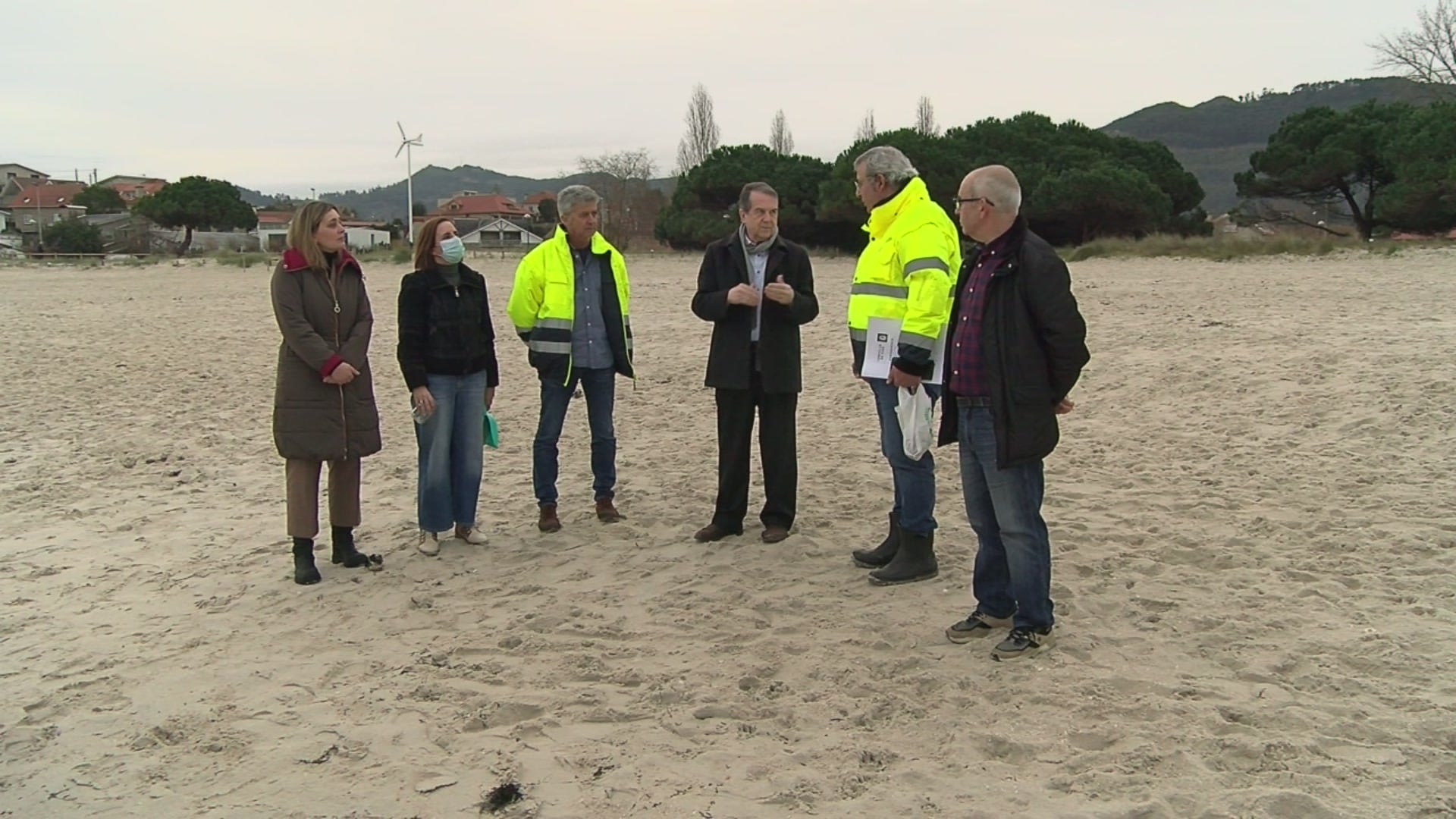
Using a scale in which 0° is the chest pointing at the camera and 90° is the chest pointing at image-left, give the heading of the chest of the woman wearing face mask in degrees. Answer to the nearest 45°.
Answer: approximately 315°

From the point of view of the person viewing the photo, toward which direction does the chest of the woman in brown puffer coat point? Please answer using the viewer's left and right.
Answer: facing the viewer and to the right of the viewer

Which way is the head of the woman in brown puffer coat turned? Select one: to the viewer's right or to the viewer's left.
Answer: to the viewer's right

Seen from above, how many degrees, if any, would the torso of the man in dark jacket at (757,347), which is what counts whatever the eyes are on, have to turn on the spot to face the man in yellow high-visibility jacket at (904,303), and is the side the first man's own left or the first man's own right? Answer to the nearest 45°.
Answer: approximately 45° to the first man's own left

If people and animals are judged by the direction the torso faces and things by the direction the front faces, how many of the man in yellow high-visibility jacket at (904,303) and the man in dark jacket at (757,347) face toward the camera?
1

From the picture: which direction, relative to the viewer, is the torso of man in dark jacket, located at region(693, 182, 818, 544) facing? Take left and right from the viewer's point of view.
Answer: facing the viewer

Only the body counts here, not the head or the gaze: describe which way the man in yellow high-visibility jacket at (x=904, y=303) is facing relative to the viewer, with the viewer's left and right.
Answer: facing to the left of the viewer

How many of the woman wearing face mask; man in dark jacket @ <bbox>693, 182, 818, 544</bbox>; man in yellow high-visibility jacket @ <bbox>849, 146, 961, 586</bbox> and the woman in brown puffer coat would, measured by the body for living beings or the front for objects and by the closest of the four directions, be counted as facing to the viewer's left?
1

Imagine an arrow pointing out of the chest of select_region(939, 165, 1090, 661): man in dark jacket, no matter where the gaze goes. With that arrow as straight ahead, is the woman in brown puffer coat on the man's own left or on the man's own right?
on the man's own right

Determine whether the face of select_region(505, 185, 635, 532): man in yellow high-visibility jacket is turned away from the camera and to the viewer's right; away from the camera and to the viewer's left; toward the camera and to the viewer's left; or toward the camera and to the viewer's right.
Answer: toward the camera and to the viewer's right

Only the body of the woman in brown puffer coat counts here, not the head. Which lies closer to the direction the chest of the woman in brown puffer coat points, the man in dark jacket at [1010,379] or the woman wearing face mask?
the man in dark jacket

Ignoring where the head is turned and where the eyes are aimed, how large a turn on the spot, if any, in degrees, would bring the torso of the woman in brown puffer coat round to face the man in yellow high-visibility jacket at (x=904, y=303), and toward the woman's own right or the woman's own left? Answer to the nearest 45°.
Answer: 0° — they already face them

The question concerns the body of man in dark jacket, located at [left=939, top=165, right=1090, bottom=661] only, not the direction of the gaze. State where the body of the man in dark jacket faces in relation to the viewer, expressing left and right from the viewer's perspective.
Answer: facing the viewer and to the left of the viewer
